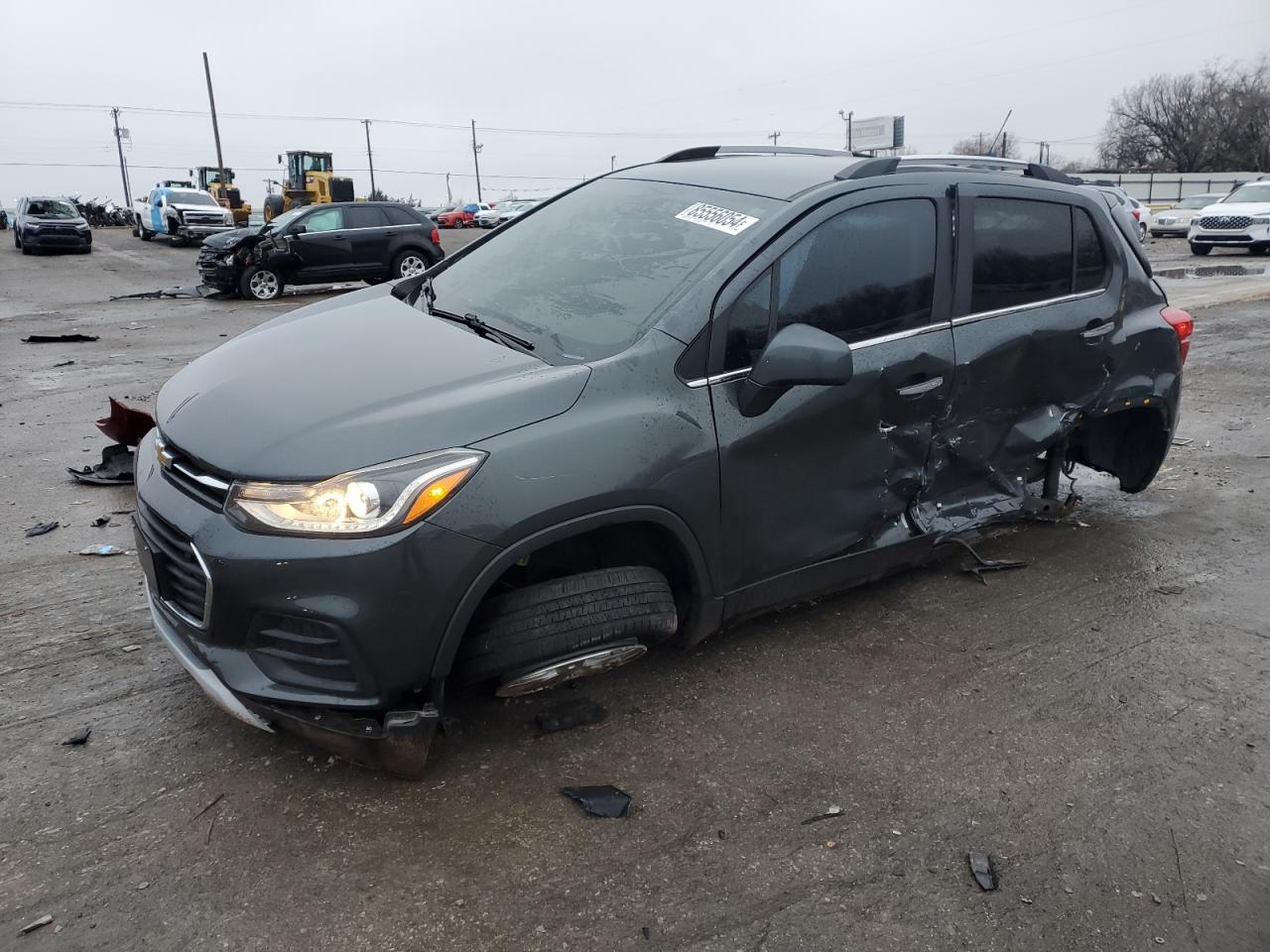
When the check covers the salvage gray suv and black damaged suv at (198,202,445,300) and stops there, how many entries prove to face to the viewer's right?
0

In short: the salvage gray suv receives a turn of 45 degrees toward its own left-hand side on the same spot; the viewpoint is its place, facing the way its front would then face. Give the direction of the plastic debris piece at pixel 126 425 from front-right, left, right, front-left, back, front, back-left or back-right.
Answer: back-right

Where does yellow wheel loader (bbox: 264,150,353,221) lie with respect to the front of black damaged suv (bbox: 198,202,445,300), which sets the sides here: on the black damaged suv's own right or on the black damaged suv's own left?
on the black damaged suv's own right

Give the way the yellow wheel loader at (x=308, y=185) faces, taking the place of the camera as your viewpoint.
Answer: facing away from the viewer and to the left of the viewer

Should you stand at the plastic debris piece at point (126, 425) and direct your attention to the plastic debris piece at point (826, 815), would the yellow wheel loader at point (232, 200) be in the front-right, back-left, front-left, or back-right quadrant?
back-left

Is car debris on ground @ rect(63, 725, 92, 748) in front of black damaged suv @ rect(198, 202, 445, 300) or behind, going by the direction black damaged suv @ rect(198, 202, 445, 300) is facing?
in front

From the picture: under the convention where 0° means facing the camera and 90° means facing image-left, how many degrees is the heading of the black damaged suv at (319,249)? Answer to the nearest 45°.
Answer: approximately 45°

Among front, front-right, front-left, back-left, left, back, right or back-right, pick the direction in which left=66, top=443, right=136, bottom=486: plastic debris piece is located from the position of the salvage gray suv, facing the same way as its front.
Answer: right

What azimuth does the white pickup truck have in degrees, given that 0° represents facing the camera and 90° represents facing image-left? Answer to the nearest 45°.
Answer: approximately 315°

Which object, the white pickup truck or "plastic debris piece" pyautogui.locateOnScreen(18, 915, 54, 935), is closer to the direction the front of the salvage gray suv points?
the plastic debris piece

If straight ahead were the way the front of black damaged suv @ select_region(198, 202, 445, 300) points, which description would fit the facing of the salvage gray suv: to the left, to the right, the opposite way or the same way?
the same way

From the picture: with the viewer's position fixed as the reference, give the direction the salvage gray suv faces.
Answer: facing the viewer and to the left of the viewer

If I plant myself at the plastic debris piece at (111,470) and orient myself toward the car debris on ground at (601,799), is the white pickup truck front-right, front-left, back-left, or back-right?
back-left

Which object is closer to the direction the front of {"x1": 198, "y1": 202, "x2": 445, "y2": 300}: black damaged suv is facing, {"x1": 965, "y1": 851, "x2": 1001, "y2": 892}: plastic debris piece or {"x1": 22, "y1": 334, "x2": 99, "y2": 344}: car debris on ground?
the car debris on ground
